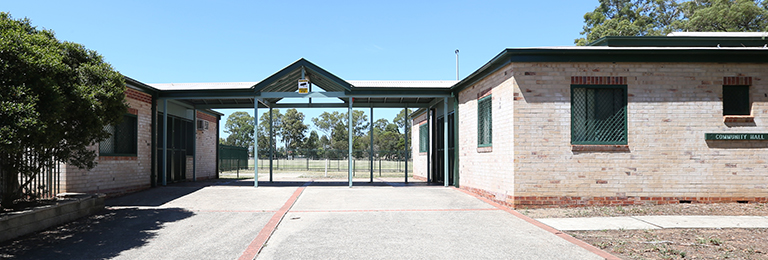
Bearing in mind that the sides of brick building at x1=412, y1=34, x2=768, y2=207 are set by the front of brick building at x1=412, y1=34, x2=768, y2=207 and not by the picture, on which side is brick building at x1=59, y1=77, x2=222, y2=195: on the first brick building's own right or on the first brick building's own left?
on the first brick building's own right

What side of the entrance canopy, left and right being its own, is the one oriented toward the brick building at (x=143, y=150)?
right

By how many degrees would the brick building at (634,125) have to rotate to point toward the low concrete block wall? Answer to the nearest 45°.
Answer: approximately 45° to its right

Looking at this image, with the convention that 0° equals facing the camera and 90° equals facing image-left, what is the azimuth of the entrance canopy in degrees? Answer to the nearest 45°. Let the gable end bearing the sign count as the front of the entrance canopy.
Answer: approximately 0°

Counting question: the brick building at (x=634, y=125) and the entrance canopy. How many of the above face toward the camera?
2

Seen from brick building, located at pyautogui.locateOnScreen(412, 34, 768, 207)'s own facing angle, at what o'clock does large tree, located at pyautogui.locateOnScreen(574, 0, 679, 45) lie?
The large tree is roughly at 6 o'clock from the brick building.

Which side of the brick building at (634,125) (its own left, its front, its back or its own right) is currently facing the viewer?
front

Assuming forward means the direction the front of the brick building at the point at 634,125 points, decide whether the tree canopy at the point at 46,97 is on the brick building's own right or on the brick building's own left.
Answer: on the brick building's own right

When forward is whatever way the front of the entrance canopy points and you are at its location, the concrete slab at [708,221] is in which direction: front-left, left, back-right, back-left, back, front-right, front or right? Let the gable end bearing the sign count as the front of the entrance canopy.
front-left

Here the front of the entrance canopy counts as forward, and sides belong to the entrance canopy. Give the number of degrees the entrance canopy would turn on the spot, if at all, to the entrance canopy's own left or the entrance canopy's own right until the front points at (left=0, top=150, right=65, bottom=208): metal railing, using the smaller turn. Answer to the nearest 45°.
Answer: approximately 45° to the entrance canopy's own right

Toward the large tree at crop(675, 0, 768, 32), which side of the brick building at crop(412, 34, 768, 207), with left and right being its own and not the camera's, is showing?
back
